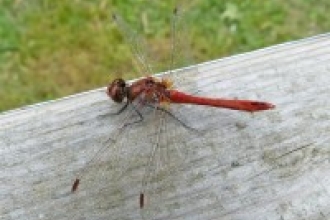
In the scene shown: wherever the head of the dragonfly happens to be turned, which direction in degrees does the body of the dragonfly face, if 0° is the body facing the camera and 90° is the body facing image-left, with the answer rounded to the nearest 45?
approximately 90°
